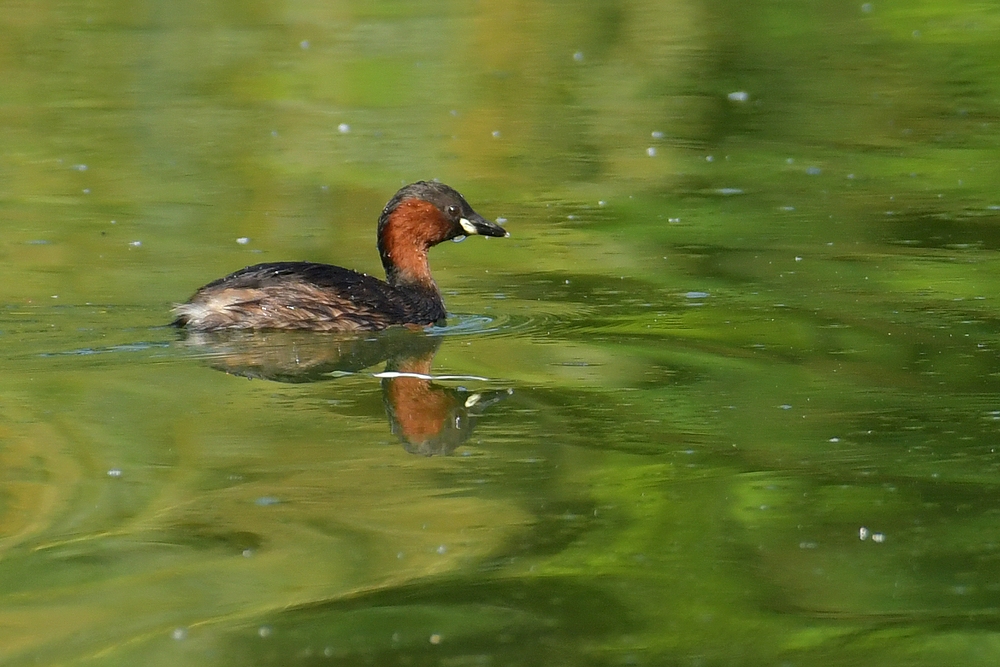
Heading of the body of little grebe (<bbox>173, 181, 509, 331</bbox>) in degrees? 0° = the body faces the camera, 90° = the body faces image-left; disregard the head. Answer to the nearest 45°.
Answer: approximately 270°
